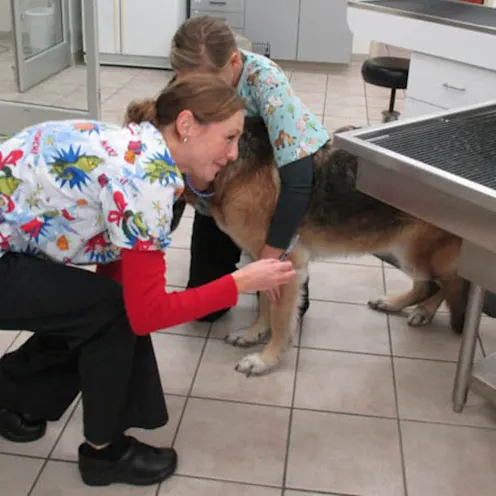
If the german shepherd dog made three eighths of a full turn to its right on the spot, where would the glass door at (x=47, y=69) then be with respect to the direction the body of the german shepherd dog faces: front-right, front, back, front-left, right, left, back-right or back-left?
front-left

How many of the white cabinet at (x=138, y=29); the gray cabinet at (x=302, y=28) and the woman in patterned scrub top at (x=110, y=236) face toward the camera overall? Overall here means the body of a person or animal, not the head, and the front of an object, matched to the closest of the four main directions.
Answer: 2

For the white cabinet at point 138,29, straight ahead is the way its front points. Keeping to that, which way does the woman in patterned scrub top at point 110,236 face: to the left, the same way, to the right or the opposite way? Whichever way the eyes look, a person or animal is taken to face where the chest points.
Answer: to the left

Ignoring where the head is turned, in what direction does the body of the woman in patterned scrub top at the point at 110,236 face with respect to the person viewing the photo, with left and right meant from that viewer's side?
facing to the right of the viewer

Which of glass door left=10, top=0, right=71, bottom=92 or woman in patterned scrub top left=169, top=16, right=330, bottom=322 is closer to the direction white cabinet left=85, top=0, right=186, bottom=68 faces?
the woman in patterned scrub top

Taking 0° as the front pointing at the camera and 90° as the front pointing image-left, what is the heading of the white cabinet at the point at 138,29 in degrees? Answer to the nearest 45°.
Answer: approximately 0°

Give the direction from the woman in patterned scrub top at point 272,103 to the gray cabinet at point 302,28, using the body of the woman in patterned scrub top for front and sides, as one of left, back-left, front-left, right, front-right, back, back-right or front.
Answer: back-right

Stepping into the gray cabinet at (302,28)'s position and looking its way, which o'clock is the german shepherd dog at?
The german shepherd dog is roughly at 12 o'clock from the gray cabinet.

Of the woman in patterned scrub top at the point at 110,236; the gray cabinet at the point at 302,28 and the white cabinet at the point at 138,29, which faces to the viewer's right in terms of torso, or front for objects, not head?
the woman in patterned scrub top

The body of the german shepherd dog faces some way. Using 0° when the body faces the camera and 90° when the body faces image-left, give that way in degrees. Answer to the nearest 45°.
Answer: approximately 45°
